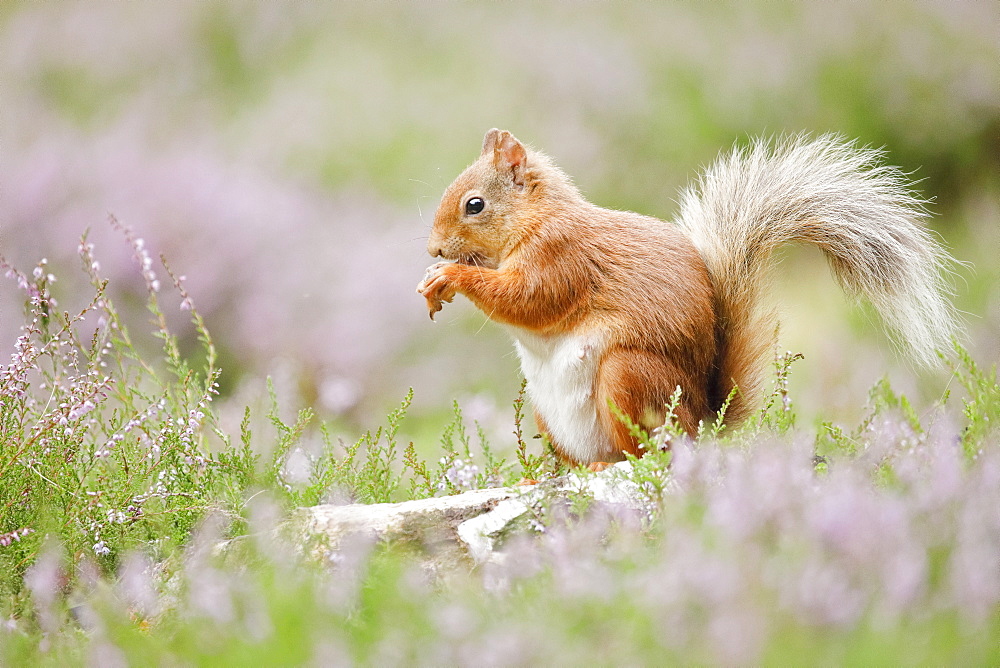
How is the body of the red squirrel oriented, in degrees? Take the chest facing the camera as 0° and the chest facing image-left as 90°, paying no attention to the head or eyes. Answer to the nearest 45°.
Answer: approximately 90°
